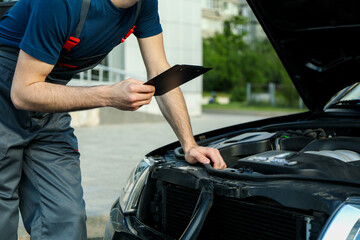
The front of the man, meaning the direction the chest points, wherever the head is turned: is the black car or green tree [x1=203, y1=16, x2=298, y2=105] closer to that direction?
the black car

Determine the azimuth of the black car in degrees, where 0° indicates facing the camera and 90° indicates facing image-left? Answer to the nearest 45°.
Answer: approximately 45°

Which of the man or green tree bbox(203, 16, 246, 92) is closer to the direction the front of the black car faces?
the man

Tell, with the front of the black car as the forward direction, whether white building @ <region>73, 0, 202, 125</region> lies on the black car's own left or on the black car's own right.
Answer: on the black car's own right
